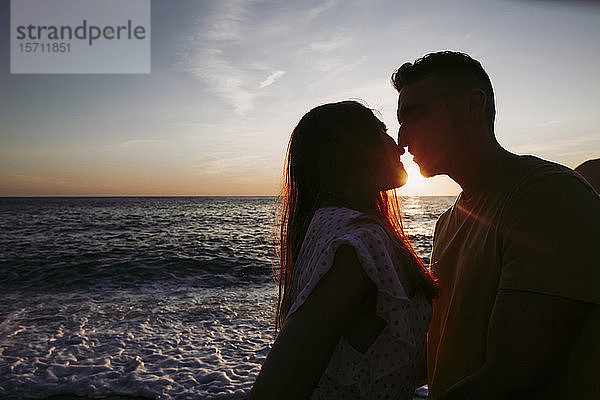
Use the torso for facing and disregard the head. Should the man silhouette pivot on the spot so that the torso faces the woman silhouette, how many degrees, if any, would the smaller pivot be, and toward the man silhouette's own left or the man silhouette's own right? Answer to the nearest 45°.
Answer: approximately 45° to the man silhouette's own left

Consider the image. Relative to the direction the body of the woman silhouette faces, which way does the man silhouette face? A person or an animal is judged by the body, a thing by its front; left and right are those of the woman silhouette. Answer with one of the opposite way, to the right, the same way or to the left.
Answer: the opposite way

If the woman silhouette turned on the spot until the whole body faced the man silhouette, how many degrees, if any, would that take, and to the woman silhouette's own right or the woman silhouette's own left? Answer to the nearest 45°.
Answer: approximately 45° to the woman silhouette's own left

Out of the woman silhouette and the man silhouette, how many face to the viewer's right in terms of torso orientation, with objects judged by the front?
1

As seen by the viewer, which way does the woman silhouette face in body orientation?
to the viewer's right

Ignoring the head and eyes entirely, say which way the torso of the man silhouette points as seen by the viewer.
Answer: to the viewer's left

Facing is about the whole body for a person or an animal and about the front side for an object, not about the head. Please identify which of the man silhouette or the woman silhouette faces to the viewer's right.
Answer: the woman silhouette
